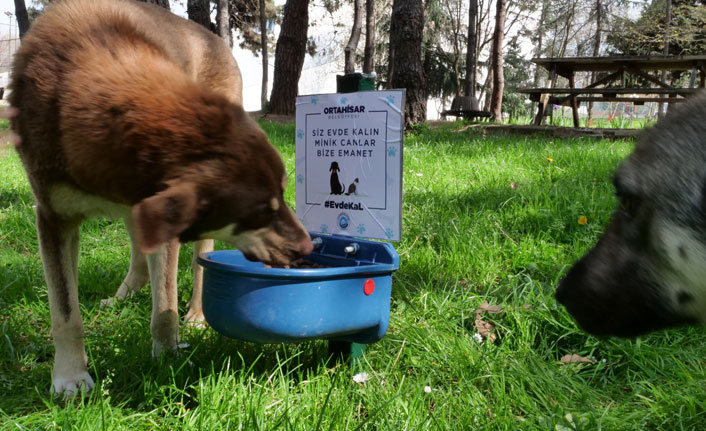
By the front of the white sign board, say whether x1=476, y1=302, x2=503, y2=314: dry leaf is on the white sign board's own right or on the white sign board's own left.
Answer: on the white sign board's own left

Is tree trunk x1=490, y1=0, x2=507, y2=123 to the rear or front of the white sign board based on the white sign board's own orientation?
to the rear

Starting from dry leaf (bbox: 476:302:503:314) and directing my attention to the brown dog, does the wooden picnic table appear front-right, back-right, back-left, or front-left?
back-right

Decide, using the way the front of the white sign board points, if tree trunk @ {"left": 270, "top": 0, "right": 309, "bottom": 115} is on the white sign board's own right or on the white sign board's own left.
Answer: on the white sign board's own right

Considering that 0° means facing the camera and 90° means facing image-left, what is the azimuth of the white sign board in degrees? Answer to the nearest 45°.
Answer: approximately 45°

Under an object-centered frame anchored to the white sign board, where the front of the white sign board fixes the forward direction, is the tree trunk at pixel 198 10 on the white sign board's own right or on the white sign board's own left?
on the white sign board's own right

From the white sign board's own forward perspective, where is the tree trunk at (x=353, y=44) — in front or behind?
behind

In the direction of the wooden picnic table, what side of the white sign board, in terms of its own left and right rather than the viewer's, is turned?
back

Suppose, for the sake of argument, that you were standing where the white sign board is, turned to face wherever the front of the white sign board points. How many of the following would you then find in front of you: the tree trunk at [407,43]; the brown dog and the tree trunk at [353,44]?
1
